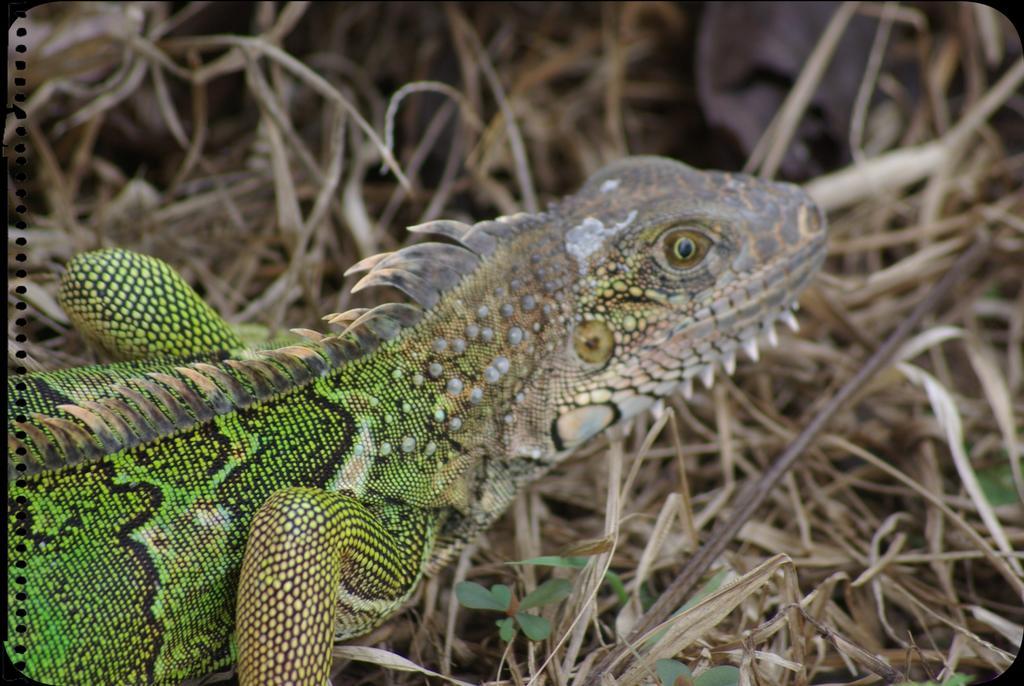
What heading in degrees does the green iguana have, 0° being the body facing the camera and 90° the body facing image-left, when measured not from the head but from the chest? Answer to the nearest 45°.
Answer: approximately 270°

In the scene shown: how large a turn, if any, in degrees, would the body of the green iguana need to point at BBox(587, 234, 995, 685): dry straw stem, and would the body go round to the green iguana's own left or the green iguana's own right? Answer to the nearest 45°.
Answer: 0° — it already faces it

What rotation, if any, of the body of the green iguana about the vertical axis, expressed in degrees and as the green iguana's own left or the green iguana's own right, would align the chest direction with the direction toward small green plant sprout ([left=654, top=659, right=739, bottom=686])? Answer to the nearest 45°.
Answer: approximately 45° to the green iguana's own right
